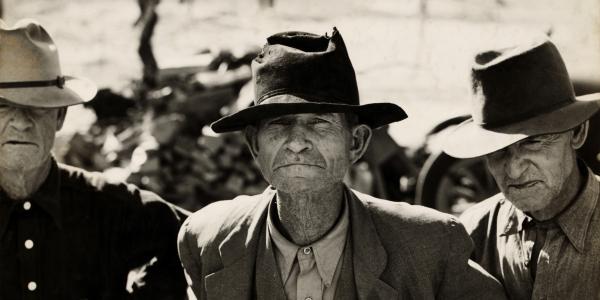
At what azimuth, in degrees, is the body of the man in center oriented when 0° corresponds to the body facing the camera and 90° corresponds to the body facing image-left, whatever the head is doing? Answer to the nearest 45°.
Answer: approximately 0°

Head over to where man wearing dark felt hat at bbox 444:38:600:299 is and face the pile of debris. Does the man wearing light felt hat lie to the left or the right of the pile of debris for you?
left

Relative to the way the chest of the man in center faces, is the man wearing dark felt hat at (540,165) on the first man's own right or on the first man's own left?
on the first man's own left

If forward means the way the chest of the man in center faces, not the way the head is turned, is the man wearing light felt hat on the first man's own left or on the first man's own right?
on the first man's own right

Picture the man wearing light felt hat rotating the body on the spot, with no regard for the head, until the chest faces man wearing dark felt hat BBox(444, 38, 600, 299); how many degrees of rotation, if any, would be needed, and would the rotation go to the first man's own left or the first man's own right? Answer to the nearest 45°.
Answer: approximately 45° to the first man's own left

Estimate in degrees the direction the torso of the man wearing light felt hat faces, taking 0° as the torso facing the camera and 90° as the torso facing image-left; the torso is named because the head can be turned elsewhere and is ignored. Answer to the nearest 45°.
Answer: approximately 0°

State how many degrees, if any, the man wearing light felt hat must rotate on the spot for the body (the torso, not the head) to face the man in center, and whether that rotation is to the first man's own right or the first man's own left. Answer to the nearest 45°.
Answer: approximately 45° to the first man's own left

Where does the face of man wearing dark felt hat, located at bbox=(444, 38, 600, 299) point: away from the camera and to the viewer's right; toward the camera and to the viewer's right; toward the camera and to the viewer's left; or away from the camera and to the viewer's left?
toward the camera and to the viewer's left

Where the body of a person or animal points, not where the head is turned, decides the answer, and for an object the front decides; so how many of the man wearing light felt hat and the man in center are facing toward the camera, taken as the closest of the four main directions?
2
